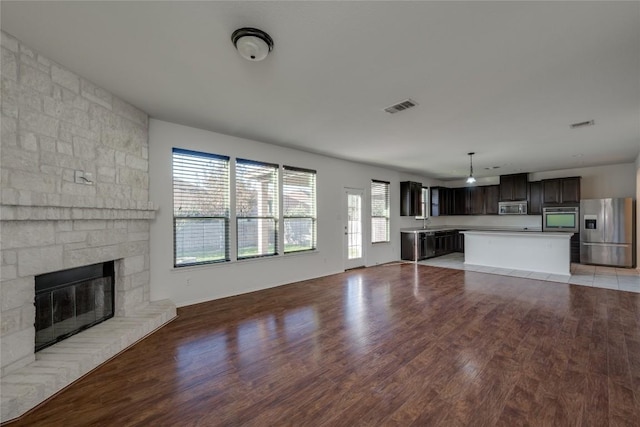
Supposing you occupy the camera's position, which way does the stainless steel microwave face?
facing the viewer

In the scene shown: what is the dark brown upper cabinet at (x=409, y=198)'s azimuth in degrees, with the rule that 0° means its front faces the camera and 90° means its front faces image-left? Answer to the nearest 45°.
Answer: approximately 315°

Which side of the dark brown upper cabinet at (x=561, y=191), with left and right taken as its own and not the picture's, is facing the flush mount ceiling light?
front

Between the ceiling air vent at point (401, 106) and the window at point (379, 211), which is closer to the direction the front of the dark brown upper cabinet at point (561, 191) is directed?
the ceiling air vent

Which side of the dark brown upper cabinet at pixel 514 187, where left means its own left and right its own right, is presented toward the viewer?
front

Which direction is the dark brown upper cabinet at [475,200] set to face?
toward the camera

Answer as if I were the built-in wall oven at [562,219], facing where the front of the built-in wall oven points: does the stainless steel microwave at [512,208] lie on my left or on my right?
on my right

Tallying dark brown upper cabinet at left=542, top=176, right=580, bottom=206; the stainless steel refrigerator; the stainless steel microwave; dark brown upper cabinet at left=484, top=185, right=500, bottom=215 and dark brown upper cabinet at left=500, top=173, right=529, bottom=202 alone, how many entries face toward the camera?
5

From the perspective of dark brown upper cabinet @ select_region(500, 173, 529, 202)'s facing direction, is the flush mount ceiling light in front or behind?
in front

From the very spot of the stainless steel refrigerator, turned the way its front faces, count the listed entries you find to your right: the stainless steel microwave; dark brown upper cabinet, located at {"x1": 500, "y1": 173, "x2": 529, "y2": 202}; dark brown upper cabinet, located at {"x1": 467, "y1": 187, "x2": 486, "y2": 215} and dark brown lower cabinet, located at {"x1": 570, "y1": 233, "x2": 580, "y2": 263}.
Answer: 4

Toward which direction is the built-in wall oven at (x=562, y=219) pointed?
toward the camera

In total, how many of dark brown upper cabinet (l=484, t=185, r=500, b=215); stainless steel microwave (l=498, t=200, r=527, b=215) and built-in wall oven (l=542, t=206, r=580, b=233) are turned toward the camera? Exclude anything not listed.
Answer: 3

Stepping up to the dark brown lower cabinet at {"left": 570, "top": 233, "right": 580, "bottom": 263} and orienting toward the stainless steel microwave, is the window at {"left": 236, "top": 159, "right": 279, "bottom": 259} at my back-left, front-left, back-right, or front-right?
front-left

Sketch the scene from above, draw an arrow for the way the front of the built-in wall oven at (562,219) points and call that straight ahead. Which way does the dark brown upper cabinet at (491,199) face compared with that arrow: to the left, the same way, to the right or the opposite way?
the same way
